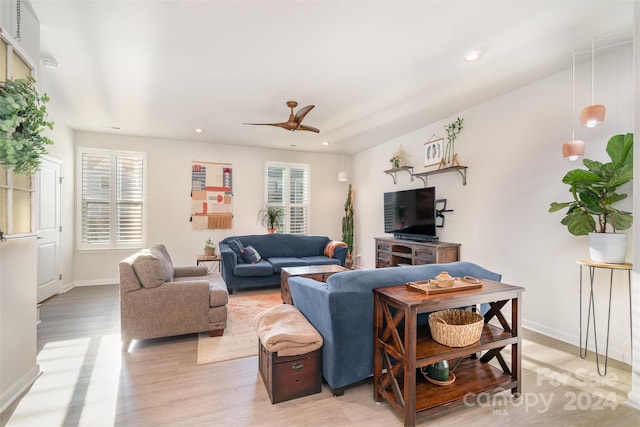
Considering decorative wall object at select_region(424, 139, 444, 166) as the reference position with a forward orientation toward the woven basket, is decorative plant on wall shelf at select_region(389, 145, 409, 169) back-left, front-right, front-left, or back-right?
back-right

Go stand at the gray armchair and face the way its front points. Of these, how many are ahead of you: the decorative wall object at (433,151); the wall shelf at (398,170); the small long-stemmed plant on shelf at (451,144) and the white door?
3

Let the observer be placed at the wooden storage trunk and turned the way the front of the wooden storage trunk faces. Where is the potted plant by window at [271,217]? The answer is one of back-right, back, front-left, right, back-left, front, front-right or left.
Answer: back

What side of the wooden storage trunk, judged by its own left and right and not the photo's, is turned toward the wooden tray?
left

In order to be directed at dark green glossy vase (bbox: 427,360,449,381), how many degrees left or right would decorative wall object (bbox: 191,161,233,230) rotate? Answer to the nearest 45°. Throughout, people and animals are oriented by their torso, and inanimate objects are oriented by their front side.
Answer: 0° — it already faces it

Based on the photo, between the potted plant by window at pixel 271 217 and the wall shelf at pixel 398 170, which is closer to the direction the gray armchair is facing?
the wall shelf

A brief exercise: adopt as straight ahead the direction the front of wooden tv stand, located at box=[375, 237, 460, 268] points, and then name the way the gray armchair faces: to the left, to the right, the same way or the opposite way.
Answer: the opposite way

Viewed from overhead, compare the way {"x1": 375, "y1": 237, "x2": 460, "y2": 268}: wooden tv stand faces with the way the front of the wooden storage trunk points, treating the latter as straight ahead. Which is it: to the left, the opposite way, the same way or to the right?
to the right

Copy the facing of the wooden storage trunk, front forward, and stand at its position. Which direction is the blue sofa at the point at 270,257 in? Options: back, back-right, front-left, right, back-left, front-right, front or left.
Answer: back

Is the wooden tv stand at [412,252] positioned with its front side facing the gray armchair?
yes

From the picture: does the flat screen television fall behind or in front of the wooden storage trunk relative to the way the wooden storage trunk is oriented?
behind

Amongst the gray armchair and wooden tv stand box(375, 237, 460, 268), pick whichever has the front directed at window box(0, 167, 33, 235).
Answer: the wooden tv stand

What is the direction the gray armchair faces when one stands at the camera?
facing to the right of the viewer

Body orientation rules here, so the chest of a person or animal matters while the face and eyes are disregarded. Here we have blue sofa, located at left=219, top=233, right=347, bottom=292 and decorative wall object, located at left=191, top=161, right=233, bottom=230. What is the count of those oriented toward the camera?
2
